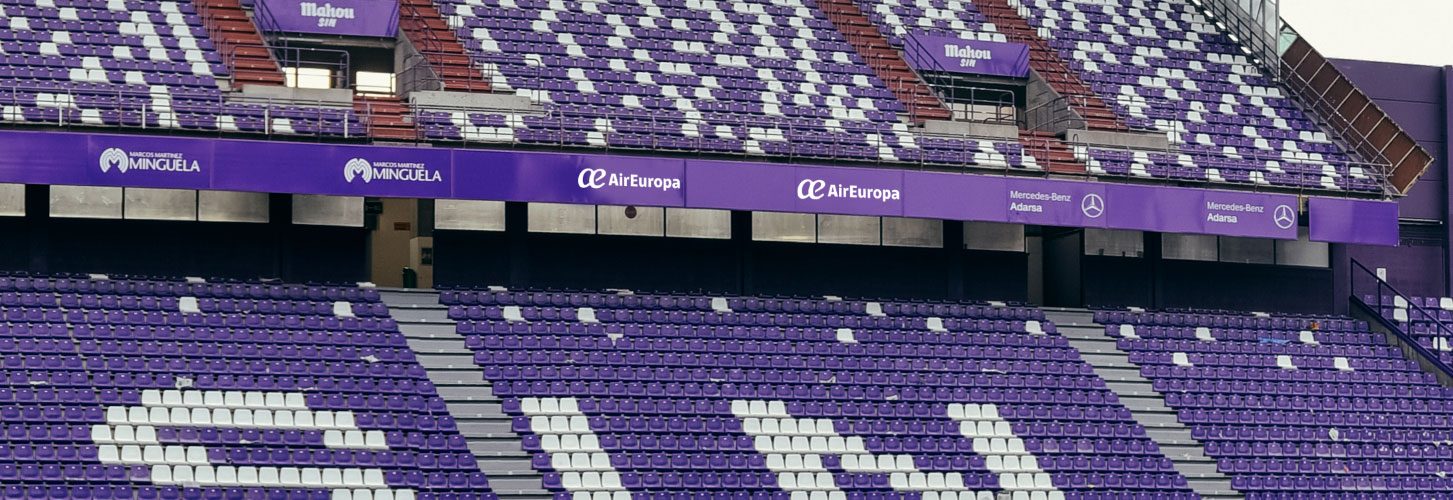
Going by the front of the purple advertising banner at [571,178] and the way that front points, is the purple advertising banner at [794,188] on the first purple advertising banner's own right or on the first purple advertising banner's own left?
on the first purple advertising banner's own left

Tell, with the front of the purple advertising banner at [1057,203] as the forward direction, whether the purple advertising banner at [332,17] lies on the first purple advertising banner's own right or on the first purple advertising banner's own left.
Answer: on the first purple advertising banner's own right

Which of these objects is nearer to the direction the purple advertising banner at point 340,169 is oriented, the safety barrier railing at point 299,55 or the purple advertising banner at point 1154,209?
the purple advertising banner

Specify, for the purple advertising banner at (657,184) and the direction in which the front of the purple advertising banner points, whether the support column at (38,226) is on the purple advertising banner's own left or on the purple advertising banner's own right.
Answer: on the purple advertising banner's own right

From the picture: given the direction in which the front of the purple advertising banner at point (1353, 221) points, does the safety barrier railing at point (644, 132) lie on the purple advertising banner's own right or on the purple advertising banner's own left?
on the purple advertising banner's own right

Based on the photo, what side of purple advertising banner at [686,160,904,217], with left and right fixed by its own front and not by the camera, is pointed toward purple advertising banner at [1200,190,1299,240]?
left

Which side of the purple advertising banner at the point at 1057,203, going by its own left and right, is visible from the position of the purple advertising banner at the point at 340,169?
right

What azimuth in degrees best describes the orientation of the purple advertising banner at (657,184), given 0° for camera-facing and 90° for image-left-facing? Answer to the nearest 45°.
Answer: approximately 0°

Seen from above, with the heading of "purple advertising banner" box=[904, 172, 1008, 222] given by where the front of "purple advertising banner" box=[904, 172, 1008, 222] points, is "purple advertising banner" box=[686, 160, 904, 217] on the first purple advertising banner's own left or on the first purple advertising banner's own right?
on the first purple advertising banner's own right
